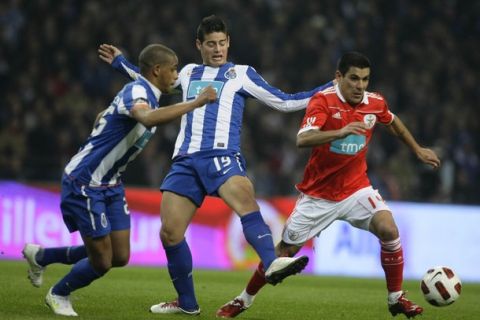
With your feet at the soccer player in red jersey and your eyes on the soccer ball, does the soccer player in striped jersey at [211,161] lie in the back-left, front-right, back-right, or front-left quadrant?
back-right

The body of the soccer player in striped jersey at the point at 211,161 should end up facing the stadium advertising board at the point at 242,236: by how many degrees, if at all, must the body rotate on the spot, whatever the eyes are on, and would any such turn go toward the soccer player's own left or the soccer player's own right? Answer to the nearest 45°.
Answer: approximately 180°

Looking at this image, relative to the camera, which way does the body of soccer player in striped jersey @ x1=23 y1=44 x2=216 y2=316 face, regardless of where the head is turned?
to the viewer's right

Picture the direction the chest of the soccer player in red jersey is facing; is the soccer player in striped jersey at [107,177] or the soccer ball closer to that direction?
the soccer ball

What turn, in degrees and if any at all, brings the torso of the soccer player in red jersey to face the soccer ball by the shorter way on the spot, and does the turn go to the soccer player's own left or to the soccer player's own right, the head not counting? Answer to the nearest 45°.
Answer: approximately 45° to the soccer player's own left

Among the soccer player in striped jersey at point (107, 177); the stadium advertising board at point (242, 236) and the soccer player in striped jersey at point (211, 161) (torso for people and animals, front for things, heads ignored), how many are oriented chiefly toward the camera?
2

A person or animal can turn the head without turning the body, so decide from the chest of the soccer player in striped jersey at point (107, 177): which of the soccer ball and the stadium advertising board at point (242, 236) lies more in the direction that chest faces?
the soccer ball

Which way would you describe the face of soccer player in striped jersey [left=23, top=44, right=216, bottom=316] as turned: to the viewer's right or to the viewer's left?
to the viewer's right

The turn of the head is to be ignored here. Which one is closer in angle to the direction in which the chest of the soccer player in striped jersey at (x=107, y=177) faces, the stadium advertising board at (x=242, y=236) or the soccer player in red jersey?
the soccer player in red jersey

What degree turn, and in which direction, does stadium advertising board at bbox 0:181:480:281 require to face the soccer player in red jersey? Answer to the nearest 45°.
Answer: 0° — it already faces them
